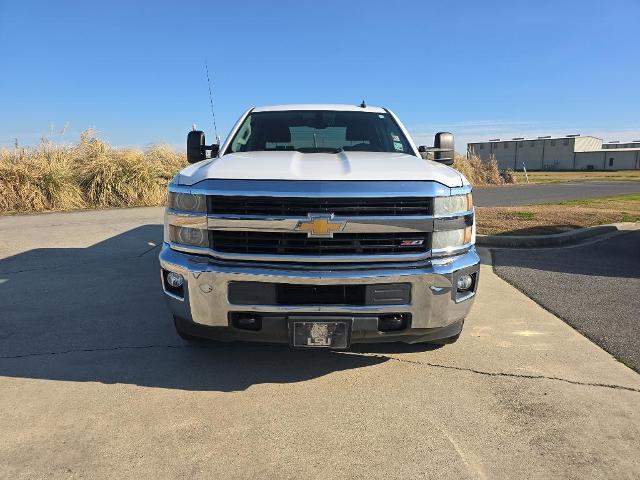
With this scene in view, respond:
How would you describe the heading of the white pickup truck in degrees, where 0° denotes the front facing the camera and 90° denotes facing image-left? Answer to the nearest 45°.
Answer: approximately 0°
